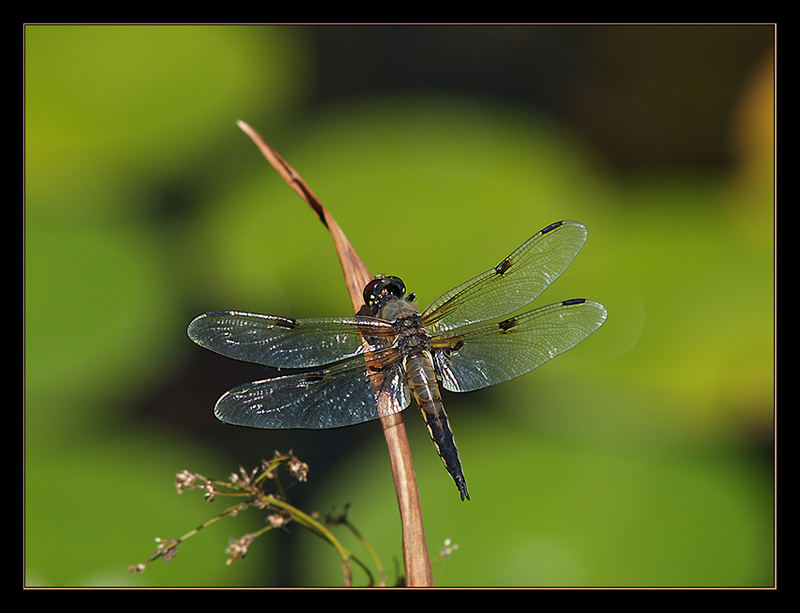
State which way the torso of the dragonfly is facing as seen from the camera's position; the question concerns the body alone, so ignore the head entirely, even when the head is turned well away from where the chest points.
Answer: away from the camera
